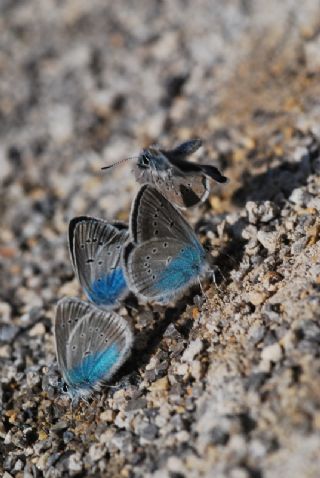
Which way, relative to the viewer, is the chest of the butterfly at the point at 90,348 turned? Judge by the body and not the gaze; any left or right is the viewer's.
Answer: facing to the left of the viewer

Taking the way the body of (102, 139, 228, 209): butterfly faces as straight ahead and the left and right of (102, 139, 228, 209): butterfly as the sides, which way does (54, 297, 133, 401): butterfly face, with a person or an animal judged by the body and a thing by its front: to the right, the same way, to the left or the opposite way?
the same way

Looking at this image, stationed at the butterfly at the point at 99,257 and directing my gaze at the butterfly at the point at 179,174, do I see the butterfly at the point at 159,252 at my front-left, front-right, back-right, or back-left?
front-right

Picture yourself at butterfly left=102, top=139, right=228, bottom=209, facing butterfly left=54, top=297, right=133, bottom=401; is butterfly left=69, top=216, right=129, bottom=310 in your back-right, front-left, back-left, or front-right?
front-right

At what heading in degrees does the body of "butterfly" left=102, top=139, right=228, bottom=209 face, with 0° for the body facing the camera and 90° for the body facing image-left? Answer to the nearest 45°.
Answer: approximately 90°

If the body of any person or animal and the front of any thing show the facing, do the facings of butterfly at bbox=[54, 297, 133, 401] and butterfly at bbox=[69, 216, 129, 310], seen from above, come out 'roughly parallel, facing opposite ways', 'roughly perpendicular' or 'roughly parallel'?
roughly parallel

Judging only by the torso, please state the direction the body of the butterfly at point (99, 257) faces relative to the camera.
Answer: to the viewer's left

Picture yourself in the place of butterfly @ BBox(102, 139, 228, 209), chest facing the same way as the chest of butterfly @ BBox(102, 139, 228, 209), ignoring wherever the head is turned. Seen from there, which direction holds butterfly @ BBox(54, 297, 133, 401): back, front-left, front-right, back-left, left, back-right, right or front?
front-left

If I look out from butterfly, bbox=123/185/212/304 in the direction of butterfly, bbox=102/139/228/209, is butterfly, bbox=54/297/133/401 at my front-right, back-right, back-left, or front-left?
back-left
